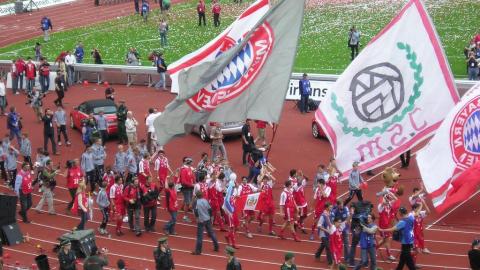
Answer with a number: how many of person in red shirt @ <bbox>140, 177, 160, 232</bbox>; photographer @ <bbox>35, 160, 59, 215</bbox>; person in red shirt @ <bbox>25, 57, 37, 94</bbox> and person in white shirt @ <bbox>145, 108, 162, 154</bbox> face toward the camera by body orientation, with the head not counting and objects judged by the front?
2

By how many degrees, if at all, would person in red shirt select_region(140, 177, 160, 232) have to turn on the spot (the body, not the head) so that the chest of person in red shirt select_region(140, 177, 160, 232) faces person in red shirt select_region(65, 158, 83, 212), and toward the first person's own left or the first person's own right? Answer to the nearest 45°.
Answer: approximately 135° to the first person's own right

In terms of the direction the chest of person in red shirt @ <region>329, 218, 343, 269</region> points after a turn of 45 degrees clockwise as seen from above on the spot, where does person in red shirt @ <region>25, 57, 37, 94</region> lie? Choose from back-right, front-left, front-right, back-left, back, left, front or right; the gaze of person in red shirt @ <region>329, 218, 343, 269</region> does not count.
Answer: back-right

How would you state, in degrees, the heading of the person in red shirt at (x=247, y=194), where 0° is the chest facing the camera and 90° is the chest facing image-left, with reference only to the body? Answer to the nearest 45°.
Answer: approximately 0°

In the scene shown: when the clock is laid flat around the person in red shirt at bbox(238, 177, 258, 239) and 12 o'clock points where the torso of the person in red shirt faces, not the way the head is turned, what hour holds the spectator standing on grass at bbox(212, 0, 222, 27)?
The spectator standing on grass is roughly at 6 o'clock from the person in red shirt.
